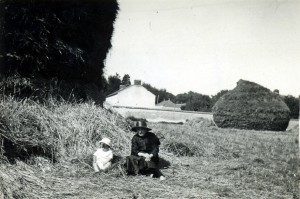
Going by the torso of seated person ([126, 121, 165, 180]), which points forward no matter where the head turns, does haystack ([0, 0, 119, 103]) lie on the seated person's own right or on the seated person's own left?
on the seated person's own right

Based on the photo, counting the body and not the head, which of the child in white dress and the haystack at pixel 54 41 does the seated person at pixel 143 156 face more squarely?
the child in white dress

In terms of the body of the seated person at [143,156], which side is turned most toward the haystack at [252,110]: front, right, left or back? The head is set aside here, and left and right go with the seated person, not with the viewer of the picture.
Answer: back

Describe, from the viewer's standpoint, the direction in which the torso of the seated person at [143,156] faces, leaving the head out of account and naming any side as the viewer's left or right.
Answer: facing the viewer

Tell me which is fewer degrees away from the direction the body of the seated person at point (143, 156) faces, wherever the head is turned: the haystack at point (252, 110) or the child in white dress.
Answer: the child in white dress

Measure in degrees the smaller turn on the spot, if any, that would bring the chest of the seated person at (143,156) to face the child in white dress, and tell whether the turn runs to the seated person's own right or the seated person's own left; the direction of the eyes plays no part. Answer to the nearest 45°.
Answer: approximately 90° to the seated person's own right

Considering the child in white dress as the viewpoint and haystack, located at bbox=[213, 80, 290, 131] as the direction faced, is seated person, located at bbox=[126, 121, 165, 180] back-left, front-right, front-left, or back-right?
front-right

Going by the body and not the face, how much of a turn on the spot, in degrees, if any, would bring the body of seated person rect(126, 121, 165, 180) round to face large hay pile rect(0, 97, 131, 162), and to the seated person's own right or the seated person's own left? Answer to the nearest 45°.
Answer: approximately 90° to the seated person's own right
